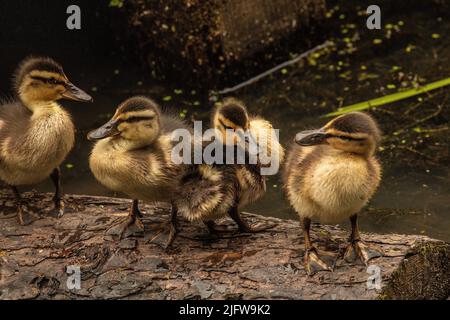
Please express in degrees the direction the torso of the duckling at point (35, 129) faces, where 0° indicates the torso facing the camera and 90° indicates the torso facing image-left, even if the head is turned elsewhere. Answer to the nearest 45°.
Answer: approximately 315°

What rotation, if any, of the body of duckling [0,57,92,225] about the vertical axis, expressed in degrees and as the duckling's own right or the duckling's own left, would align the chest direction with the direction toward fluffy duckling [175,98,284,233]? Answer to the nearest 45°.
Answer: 0° — it already faces it

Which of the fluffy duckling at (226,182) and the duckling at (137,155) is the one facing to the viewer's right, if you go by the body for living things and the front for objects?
the fluffy duckling

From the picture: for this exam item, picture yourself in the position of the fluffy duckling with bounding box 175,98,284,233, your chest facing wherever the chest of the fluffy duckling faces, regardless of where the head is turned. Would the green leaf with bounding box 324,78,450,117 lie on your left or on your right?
on your left

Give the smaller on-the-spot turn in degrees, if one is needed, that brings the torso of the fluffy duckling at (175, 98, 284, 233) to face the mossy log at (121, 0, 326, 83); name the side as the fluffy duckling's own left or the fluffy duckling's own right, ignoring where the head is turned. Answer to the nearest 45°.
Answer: approximately 90° to the fluffy duckling's own left

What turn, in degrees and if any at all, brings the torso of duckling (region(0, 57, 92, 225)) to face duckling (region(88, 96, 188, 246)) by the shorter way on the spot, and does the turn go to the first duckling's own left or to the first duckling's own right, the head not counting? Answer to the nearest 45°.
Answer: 0° — it already faces it

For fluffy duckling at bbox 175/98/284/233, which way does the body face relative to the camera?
to the viewer's right

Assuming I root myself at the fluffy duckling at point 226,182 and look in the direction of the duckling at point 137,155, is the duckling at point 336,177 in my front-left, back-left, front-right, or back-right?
back-left

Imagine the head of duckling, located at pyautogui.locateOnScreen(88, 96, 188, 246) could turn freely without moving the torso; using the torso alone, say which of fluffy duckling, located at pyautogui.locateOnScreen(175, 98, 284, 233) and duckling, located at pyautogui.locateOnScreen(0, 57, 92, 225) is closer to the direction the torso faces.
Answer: the duckling

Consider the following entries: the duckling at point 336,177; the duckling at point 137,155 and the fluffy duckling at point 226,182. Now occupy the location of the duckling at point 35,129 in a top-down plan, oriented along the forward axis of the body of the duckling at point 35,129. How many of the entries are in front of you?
3

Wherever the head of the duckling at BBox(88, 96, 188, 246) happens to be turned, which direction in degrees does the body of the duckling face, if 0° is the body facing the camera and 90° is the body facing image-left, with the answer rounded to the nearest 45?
approximately 45°
